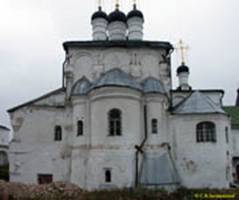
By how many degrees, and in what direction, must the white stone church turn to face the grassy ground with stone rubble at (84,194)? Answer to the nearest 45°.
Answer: approximately 180°

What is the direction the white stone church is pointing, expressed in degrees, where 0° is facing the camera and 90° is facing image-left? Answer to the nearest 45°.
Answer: approximately 180°
